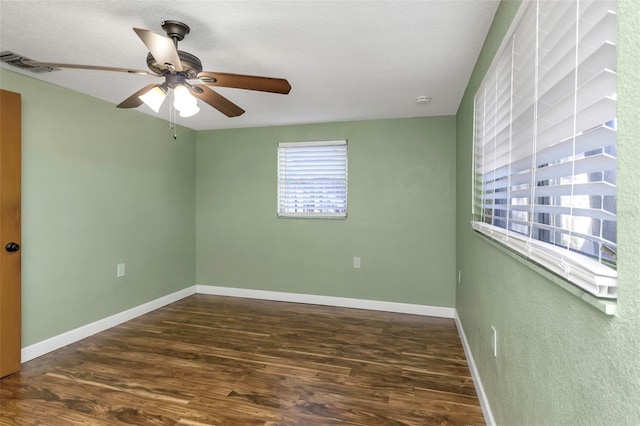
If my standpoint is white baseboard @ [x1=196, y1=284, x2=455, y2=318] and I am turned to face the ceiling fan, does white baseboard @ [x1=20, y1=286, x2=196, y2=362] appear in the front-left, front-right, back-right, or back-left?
front-right

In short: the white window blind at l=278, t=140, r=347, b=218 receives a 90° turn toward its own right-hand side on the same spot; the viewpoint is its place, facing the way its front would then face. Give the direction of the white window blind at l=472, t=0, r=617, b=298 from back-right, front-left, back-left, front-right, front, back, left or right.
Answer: left

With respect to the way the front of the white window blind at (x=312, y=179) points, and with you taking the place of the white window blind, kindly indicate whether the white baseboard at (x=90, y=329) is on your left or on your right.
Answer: on your right

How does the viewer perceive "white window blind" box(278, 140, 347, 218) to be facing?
facing the viewer

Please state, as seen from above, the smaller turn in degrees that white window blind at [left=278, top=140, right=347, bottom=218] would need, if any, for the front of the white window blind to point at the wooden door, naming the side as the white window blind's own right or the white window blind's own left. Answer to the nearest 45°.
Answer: approximately 45° to the white window blind's own right

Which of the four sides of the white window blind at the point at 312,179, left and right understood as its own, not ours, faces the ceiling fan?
front

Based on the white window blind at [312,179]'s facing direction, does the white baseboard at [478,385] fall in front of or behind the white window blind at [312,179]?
in front
